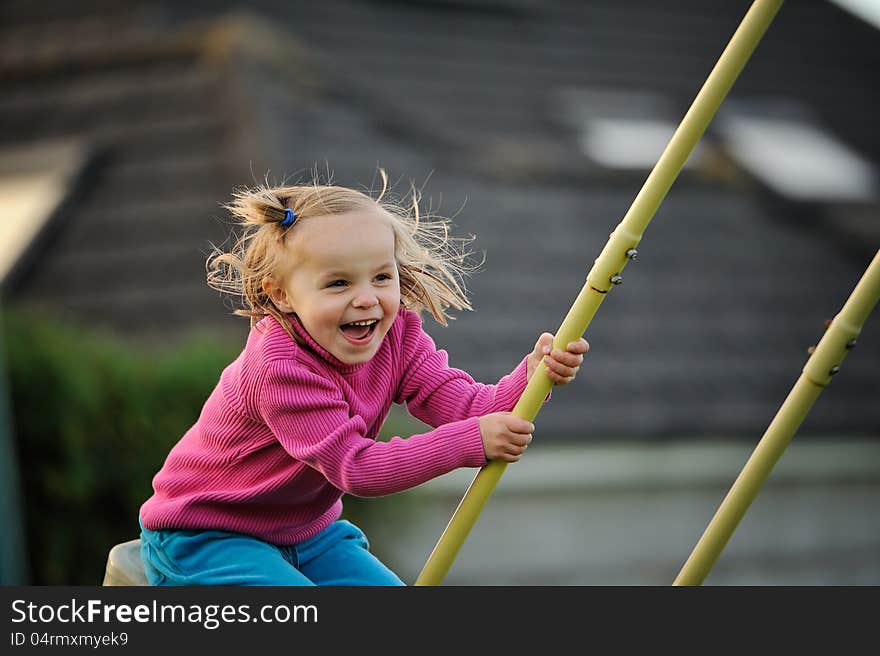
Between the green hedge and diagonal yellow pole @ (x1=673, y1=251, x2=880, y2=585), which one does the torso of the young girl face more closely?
the diagonal yellow pole

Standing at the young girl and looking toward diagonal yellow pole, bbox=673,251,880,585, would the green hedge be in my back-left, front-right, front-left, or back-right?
back-left

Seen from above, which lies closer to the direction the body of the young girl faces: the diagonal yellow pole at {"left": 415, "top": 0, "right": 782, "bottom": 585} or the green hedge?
the diagonal yellow pole

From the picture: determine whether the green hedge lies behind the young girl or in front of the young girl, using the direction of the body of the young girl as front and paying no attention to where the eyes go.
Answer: behind

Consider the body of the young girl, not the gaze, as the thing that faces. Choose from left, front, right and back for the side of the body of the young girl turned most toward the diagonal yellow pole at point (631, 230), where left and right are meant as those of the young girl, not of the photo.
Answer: front

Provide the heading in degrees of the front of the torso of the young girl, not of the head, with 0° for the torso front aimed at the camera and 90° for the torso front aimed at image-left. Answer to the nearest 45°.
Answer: approximately 315°
